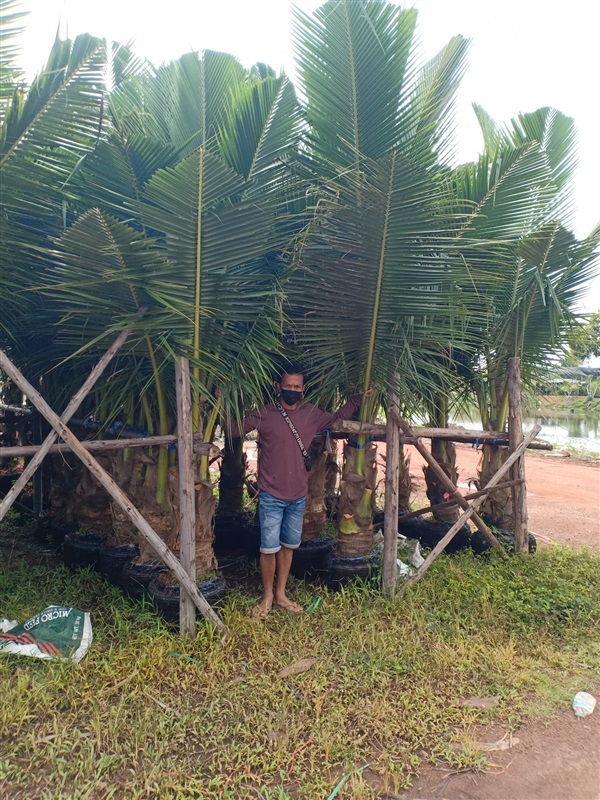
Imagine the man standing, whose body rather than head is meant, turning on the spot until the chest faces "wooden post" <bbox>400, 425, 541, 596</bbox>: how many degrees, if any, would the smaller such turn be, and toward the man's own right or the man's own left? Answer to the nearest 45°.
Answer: approximately 90° to the man's own left

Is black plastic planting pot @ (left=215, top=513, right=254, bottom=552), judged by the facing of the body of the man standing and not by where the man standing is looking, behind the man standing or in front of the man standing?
behind

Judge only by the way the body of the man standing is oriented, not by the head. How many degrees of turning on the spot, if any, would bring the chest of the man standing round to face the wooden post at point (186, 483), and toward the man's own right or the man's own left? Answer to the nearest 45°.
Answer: approximately 45° to the man's own right

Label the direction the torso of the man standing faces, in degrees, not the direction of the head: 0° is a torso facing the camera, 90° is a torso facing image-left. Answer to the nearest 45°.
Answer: approximately 0°

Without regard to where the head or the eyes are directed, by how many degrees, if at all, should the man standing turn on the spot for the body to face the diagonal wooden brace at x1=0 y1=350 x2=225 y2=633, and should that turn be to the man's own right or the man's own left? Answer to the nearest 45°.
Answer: approximately 45° to the man's own right

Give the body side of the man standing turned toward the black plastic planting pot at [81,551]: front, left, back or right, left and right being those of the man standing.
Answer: right

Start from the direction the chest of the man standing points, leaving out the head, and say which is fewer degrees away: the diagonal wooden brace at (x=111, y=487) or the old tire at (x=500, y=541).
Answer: the diagonal wooden brace

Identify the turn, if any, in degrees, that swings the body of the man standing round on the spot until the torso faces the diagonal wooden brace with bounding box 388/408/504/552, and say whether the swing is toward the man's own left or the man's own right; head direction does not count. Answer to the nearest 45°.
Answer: approximately 90° to the man's own left

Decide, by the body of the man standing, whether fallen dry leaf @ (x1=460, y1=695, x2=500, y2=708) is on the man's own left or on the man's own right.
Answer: on the man's own left

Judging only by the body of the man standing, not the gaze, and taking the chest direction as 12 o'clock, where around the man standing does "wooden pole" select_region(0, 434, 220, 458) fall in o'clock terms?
The wooden pole is roughly at 2 o'clock from the man standing.

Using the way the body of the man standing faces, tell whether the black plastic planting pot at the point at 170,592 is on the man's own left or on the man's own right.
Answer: on the man's own right

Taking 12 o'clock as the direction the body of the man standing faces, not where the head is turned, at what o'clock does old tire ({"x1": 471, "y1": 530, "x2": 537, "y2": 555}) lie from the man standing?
The old tire is roughly at 8 o'clock from the man standing.
